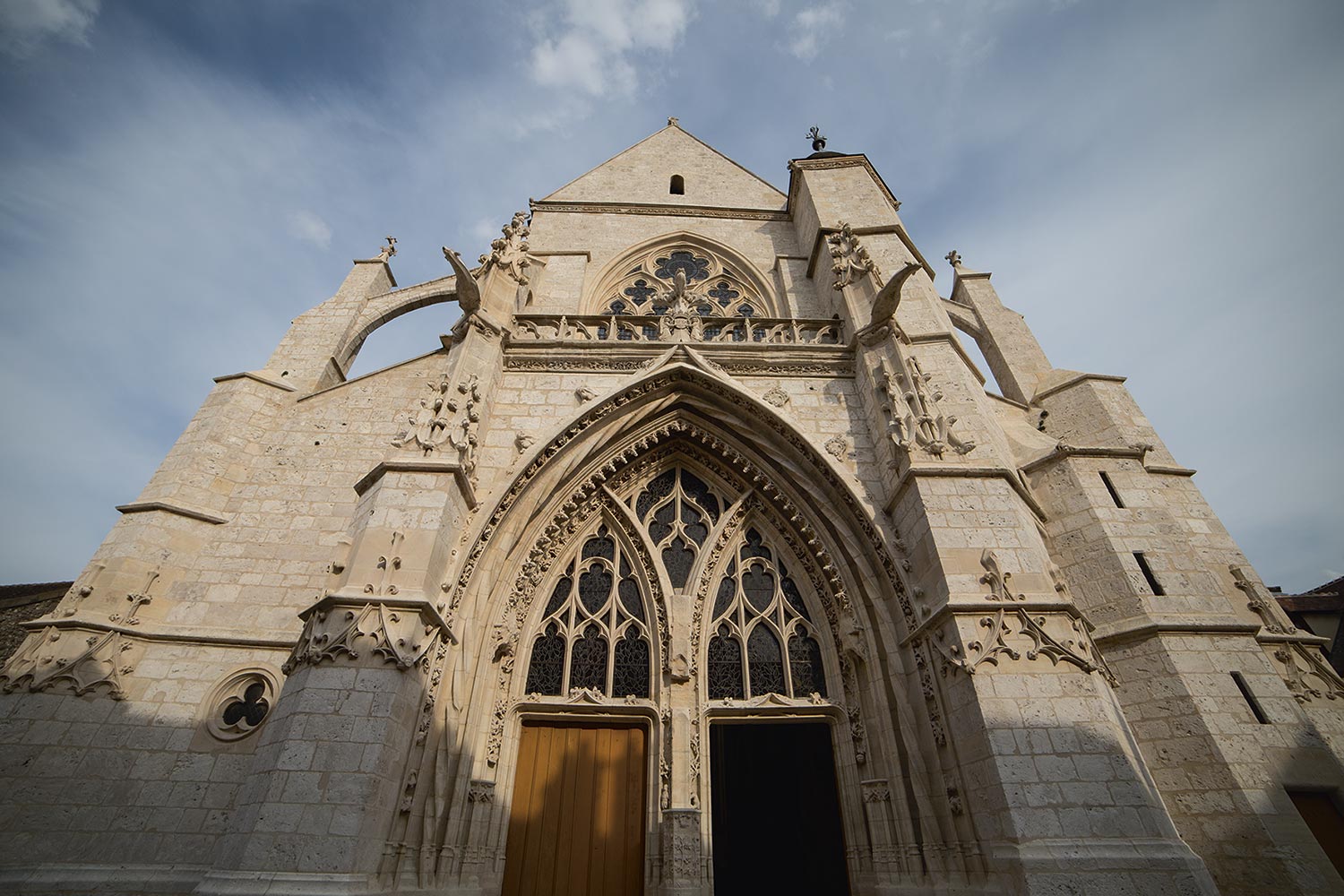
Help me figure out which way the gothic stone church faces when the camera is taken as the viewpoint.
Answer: facing the viewer
